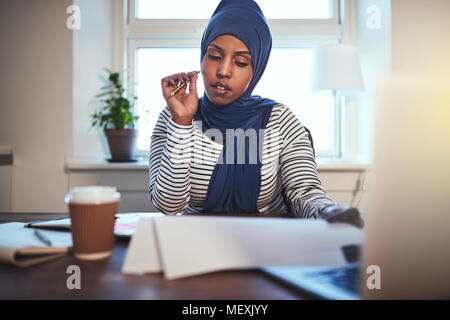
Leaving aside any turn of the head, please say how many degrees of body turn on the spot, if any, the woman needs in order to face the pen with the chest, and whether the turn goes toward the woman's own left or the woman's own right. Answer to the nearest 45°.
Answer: approximately 45° to the woman's own right

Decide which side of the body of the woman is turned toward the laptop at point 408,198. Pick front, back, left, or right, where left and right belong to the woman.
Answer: front

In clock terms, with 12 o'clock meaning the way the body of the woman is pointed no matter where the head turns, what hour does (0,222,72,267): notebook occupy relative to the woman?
The notebook is roughly at 1 o'clock from the woman.

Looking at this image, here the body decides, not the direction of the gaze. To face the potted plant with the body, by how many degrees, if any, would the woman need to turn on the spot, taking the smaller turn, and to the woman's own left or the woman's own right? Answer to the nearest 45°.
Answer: approximately 135° to the woman's own right

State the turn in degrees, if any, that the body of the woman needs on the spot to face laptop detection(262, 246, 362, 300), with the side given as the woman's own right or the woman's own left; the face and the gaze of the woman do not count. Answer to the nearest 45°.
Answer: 0° — they already face it

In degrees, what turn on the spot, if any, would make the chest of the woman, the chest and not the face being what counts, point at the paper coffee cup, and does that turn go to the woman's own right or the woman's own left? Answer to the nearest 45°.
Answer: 0° — they already face it

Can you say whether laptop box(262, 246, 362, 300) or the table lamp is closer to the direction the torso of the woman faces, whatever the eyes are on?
the laptop

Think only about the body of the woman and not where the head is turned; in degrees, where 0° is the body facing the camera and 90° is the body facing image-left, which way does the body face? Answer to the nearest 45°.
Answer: approximately 0°

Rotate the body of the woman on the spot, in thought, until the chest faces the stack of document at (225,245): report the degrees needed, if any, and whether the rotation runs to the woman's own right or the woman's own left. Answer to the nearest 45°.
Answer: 0° — they already face it

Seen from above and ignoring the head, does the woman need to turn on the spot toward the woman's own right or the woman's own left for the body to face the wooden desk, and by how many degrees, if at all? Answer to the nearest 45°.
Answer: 0° — they already face it

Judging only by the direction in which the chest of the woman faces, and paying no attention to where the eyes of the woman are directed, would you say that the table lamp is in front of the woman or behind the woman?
behind

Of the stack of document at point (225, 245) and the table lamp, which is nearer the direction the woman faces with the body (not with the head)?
the stack of document
